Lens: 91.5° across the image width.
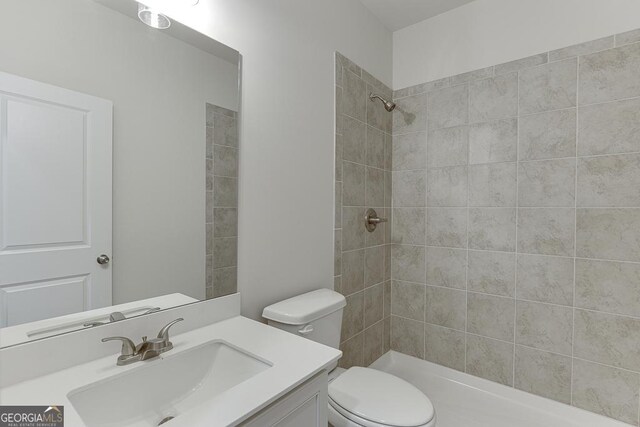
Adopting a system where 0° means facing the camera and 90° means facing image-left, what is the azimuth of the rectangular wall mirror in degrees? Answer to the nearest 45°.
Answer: approximately 315°

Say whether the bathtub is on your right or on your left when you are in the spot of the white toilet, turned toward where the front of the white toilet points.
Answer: on your left

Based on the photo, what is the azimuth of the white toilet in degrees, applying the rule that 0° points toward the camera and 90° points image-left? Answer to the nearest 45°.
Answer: approximately 315°
